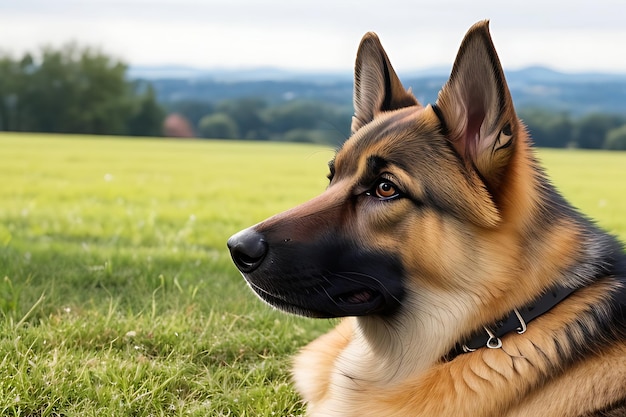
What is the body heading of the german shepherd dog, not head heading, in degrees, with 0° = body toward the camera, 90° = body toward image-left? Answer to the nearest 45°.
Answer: approximately 45°
